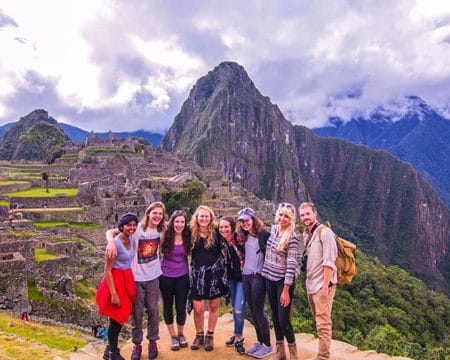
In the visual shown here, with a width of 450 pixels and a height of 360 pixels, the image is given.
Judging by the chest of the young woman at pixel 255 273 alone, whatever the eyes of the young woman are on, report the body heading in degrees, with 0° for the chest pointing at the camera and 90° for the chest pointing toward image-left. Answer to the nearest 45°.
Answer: approximately 45°

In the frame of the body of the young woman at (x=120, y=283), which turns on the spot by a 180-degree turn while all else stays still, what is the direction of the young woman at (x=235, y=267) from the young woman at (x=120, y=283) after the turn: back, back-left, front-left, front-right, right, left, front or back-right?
back-right

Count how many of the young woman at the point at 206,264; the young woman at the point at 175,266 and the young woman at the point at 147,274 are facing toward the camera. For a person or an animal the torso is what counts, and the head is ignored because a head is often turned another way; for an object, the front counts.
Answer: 3

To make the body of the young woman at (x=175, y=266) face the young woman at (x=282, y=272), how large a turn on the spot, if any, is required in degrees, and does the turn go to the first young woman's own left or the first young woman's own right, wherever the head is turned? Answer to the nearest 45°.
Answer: approximately 45° to the first young woman's own left

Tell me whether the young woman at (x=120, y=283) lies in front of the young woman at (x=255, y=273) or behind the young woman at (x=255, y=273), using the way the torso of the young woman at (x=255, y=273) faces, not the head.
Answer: in front

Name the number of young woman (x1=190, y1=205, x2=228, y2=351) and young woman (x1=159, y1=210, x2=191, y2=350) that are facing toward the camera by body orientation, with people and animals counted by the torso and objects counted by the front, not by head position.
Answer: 2

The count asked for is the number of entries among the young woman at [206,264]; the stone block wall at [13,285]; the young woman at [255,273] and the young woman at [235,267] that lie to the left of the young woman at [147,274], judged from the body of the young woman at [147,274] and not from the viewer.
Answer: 3

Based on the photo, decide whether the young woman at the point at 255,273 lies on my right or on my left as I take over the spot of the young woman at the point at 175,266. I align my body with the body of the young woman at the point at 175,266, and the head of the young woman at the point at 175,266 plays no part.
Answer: on my left

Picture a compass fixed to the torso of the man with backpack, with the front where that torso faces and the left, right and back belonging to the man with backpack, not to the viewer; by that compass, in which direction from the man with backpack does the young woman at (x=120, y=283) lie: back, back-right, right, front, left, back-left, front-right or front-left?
front-right

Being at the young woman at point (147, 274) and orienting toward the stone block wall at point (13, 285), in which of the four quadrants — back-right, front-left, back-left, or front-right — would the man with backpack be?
back-right
